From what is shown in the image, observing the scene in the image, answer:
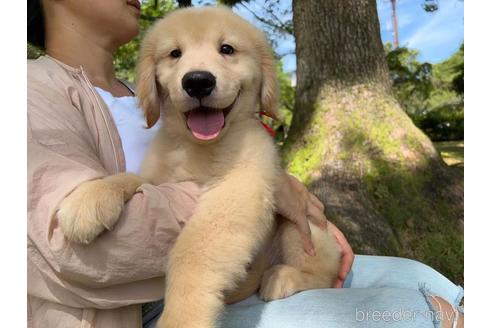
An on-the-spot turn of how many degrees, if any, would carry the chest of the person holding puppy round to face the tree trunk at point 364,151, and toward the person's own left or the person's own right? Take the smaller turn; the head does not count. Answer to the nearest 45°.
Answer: approximately 45° to the person's own left

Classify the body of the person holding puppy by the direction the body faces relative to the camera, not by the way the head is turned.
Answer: to the viewer's right
